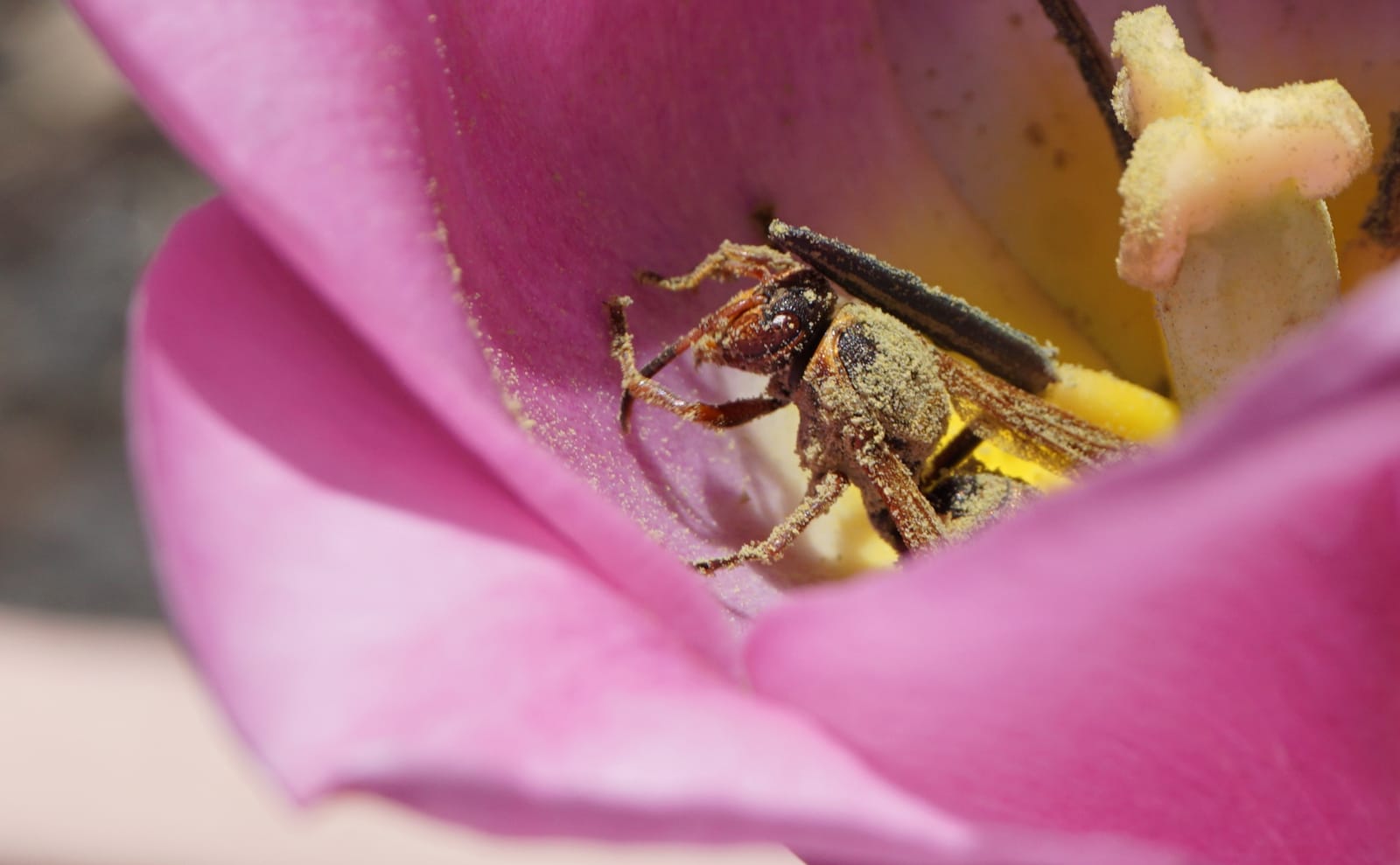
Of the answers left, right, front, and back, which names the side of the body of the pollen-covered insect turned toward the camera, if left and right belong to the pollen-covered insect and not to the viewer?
left
